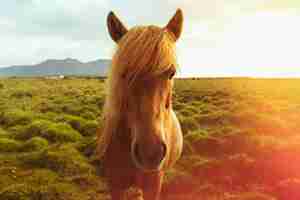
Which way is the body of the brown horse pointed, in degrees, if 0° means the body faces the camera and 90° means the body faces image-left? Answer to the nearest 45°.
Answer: approximately 0°
